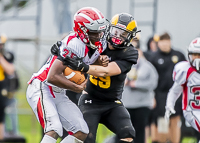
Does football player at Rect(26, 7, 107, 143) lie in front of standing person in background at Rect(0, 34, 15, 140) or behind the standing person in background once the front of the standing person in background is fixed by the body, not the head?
in front

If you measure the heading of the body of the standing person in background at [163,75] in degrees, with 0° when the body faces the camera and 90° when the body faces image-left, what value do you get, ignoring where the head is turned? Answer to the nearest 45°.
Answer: approximately 0°

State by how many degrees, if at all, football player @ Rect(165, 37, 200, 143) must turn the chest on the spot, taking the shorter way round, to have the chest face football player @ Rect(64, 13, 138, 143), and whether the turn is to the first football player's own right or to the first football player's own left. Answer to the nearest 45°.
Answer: approximately 45° to the first football player's own right

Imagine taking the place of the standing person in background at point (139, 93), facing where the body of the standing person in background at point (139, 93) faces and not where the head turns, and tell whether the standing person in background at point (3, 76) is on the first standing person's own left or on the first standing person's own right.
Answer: on the first standing person's own right
